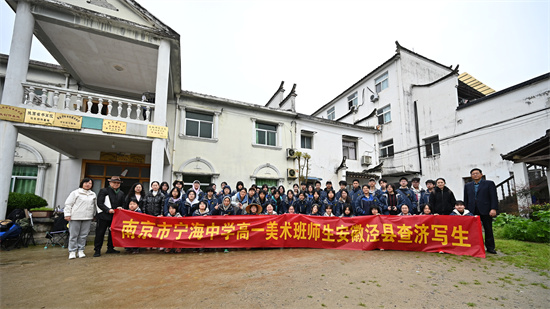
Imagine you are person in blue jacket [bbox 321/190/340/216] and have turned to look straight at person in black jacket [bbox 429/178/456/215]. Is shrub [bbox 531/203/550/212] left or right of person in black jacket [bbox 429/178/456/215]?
left

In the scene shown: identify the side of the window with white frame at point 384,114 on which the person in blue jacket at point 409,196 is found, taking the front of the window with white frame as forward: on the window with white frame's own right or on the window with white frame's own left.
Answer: on the window with white frame's own left

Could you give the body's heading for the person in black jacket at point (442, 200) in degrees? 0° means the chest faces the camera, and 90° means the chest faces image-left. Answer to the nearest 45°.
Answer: approximately 0°

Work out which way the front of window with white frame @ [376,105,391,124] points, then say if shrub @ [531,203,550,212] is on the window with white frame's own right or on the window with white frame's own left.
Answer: on the window with white frame's own left

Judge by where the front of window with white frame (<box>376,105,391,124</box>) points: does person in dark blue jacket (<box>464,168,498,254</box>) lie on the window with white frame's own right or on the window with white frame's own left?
on the window with white frame's own left

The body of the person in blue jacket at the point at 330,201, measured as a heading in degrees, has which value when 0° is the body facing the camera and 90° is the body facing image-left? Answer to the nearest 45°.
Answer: approximately 0°

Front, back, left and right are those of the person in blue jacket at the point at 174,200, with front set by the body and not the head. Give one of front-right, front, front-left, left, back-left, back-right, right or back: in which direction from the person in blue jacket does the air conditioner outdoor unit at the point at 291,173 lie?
back-left

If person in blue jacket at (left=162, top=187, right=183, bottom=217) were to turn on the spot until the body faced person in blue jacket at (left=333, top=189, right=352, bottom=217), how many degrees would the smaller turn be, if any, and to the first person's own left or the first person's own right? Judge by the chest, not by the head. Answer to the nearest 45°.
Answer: approximately 90° to the first person's own left
